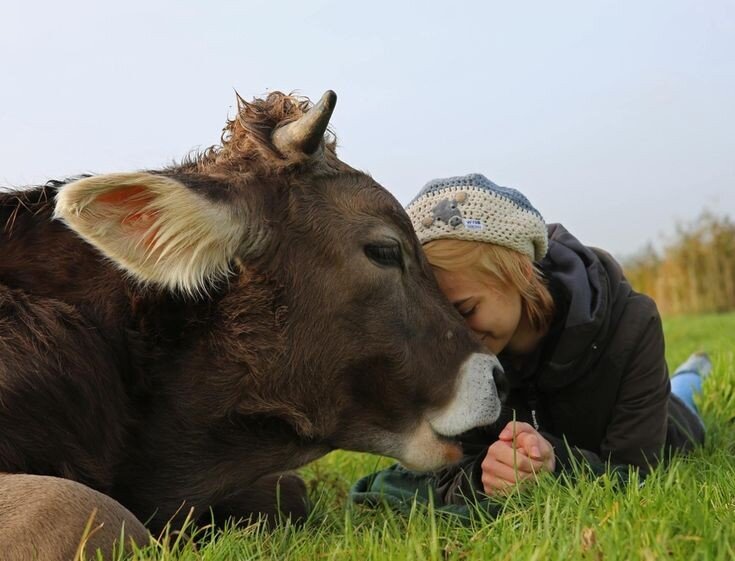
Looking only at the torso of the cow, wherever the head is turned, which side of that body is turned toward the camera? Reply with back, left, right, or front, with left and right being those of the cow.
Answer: right

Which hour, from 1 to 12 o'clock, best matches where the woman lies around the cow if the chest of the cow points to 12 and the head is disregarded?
The woman is roughly at 11 o'clock from the cow.
